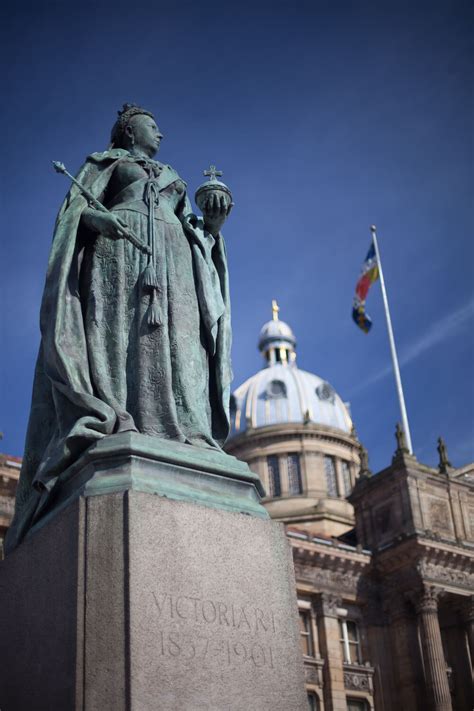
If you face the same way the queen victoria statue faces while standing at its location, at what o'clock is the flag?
The flag is roughly at 8 o'clock from the queen victoria statue.

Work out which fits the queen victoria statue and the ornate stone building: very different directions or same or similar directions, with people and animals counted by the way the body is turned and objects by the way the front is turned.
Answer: same or similar directions

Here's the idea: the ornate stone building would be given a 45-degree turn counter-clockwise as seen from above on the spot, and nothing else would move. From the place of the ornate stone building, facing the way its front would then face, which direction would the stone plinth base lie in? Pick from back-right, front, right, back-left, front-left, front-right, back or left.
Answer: right

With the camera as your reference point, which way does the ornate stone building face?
facing the viewer and to the right of the viewer

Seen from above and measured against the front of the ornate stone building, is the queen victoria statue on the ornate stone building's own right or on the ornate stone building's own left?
on the ornate stone building's own right

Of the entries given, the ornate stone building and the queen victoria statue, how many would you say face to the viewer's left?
0

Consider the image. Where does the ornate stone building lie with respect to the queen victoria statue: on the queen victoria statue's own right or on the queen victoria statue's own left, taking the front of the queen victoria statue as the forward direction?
on the queen victoria statue's own left
